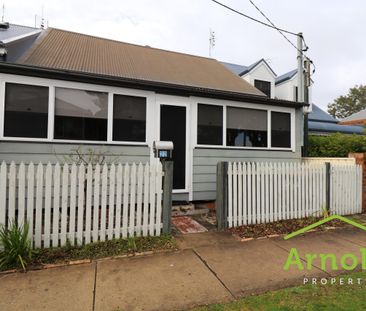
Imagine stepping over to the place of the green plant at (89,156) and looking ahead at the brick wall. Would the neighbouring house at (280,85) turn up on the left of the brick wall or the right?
left

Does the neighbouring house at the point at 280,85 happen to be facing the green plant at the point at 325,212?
yes

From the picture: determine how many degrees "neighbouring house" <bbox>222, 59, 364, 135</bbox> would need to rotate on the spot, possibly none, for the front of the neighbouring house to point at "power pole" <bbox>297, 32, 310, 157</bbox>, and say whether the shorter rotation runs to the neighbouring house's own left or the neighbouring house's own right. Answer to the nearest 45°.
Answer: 0° — it already faces it

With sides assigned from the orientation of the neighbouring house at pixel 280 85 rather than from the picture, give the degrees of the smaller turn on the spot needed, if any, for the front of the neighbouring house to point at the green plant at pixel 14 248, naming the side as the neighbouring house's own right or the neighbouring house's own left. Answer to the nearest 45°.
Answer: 0° — it already faces it

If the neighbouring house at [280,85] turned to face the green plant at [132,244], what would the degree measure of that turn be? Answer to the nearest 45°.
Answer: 0° — it already faces it

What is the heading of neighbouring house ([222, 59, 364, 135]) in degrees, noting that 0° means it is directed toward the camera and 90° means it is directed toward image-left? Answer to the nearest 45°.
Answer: approximately 0°

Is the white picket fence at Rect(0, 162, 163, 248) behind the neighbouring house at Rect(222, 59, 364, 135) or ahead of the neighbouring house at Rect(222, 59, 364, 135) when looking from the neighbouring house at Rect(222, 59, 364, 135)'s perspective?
ahead

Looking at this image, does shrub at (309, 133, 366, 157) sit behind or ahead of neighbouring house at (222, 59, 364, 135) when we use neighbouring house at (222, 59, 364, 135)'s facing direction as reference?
ahead

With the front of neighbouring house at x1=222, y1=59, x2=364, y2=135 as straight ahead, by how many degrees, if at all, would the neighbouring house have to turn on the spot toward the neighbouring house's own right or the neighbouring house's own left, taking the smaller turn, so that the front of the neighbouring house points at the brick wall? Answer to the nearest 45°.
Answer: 0° — it already faces it

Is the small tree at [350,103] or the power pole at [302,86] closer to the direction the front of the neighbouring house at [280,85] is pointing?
the power pole
